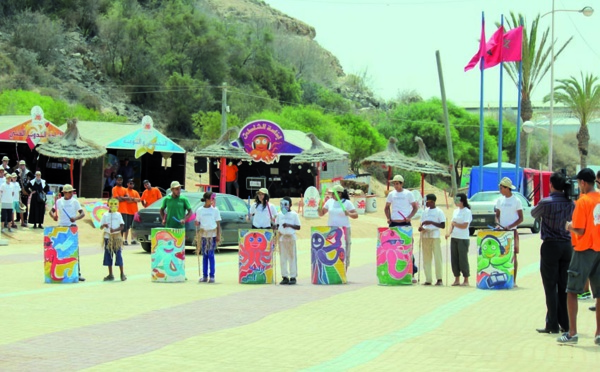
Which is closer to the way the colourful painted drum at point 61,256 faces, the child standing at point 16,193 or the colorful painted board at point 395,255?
the colorful painted board

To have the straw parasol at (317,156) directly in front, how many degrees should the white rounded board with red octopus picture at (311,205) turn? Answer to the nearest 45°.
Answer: approximately 180°

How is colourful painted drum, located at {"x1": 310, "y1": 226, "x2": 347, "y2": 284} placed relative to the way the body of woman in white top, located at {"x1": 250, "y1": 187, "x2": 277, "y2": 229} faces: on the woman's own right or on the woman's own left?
on the woman's own left

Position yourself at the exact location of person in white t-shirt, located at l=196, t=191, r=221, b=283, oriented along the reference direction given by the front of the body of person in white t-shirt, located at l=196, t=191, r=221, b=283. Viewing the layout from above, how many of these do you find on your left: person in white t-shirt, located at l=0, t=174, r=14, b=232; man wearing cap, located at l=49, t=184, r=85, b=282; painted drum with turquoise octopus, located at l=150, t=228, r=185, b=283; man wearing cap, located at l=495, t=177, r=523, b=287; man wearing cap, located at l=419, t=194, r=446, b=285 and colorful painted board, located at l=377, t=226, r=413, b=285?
3

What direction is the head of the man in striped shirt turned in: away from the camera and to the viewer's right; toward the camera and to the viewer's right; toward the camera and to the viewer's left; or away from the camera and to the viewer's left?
away from the camera and to the viewer's left

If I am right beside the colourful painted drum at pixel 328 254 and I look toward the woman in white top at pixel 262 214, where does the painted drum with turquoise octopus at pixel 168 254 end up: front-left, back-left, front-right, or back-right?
front-left

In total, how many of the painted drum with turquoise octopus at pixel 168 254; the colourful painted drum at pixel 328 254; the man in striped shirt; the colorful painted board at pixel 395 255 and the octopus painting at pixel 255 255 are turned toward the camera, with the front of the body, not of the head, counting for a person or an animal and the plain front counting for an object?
4

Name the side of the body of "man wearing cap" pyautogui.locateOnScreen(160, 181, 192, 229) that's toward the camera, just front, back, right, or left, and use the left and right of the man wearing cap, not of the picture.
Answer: front

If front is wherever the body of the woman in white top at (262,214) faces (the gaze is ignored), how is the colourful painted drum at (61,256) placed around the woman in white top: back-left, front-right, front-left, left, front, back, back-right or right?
right

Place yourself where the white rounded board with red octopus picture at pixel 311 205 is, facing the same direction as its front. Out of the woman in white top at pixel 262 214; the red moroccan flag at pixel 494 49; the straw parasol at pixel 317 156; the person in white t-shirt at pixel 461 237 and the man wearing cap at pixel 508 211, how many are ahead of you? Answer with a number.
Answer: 3

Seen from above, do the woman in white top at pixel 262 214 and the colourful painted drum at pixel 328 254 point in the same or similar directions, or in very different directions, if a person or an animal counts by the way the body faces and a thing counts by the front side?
same or similar directions

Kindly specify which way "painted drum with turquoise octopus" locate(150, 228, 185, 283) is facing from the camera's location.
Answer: facing the viewer

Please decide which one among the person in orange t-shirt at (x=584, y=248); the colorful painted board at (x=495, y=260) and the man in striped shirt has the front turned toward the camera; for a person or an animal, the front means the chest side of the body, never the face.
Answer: the colorful painted board

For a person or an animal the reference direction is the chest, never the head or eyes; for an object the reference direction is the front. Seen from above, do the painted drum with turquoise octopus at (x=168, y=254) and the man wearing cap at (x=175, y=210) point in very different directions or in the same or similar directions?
same or similar directions

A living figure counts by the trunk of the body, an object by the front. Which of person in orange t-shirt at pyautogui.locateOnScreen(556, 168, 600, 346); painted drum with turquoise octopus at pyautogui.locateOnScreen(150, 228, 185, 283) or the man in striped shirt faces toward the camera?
the painted drum with turquoise octopus

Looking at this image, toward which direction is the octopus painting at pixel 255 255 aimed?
toward the camera

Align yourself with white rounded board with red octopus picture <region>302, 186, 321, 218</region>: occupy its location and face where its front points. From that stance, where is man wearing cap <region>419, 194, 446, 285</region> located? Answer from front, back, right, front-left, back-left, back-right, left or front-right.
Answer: front

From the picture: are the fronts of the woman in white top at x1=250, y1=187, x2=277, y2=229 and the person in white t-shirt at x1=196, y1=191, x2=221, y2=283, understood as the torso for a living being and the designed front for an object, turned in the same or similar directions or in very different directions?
same or similar directions

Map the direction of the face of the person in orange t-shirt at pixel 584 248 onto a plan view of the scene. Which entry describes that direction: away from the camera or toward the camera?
away from the camera

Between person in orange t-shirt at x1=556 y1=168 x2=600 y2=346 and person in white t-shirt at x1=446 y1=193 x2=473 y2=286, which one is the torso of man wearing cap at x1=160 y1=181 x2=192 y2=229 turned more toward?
the person in orange t-shirt

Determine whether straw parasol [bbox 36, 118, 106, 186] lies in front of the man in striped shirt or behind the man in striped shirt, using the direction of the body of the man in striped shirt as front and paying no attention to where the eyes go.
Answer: in front
